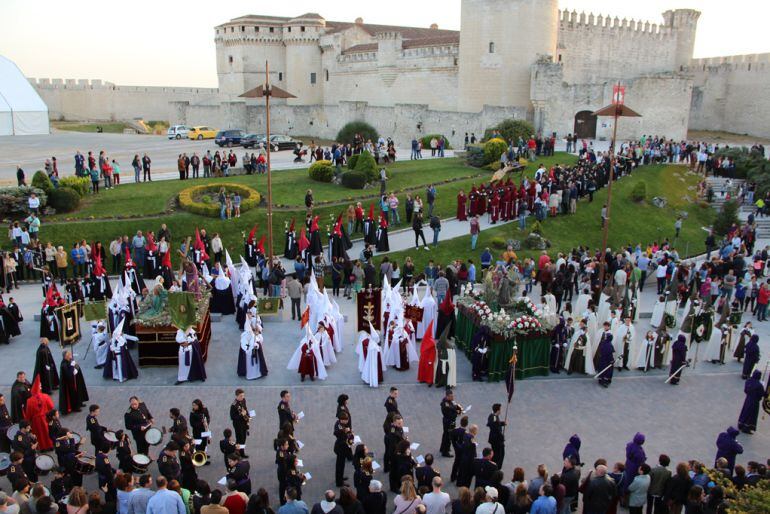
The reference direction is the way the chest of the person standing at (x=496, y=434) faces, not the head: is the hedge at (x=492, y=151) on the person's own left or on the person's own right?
on the person's own left

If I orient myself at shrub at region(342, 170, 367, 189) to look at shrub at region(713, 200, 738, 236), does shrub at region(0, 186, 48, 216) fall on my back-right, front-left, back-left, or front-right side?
back-right

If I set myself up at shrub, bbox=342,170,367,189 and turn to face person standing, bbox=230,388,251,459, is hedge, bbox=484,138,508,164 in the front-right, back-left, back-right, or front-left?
back-left

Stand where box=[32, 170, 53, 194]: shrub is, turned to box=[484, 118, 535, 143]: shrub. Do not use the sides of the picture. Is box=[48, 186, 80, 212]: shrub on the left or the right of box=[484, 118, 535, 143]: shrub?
right

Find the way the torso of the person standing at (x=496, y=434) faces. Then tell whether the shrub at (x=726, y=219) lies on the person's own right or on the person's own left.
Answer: on the person's own left
